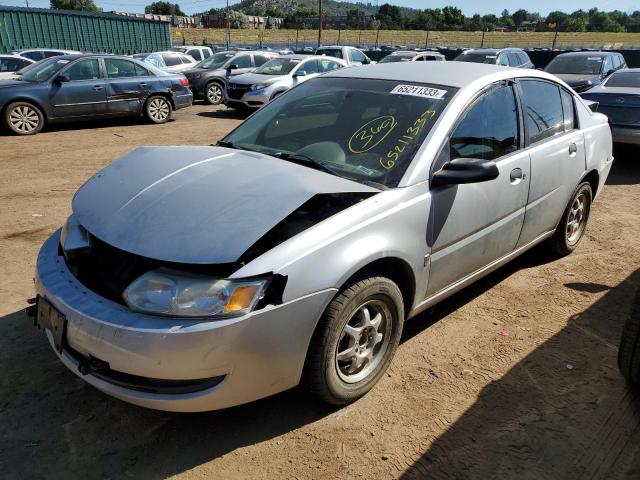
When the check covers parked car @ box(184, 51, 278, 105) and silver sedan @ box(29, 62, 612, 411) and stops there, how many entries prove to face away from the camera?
0

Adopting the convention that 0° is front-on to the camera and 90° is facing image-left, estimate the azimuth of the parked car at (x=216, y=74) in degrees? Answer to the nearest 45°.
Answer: approximately 45°

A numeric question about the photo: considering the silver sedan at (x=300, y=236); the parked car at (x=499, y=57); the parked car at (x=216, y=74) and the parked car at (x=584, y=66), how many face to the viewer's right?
0

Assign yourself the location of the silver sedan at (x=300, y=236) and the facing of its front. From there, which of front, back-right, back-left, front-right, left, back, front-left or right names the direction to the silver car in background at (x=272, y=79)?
back-right

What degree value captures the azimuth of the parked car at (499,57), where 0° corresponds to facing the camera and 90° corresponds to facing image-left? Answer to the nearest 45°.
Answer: approximately 45°

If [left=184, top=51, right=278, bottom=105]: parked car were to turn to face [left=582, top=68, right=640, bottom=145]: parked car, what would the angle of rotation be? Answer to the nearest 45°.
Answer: approximately 90° to its left

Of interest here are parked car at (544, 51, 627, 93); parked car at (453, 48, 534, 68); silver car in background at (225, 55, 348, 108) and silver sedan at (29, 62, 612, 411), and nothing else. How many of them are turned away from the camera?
0

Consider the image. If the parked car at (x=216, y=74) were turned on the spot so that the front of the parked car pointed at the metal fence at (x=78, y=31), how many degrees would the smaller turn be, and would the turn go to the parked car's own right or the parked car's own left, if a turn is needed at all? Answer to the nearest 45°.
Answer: approximately 90° to the parked car's own right

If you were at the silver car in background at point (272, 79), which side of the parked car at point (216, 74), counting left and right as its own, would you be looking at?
left

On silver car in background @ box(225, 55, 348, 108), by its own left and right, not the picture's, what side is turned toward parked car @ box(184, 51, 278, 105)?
right

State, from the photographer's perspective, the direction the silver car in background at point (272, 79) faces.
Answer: facing the viewer and to the left of the viewer

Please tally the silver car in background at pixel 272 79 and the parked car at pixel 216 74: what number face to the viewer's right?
0
